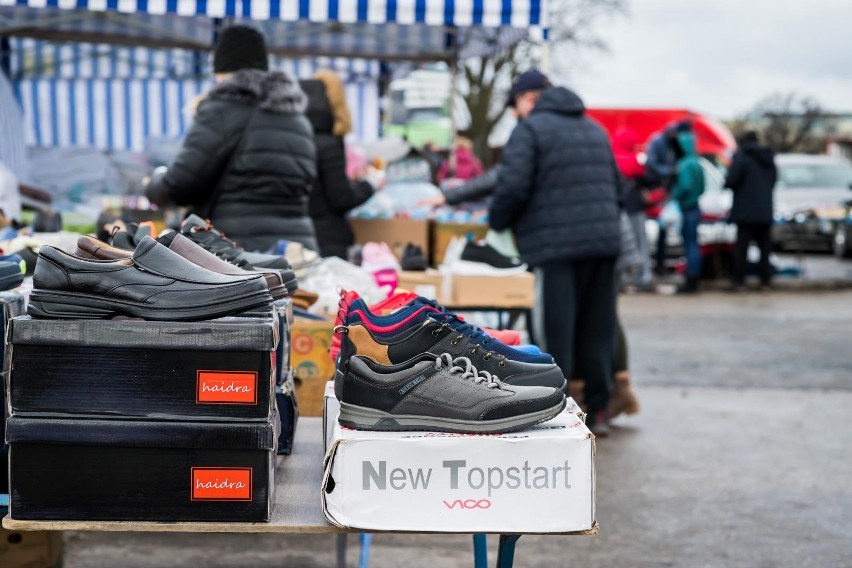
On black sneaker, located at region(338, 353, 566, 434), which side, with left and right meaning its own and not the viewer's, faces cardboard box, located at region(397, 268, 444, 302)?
left

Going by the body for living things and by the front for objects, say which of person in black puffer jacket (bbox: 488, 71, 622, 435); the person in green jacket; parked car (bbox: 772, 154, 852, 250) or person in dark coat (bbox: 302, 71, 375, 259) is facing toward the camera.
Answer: the parked car

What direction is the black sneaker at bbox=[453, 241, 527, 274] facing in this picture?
to the viewer's right

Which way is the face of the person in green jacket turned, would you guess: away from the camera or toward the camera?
away from the camera

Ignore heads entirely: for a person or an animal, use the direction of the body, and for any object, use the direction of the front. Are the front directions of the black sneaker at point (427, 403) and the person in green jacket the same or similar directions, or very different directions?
very different directions

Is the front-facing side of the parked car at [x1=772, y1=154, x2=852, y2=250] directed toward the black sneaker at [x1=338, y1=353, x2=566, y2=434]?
yes

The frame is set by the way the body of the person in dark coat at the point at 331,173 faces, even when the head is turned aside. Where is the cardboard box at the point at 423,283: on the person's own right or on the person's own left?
on the person's own right

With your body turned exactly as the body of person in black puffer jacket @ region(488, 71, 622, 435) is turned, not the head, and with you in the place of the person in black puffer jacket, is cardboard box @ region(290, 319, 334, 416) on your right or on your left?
on your left

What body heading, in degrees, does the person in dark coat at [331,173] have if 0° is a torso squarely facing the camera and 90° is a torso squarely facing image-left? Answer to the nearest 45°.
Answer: approximately 270°

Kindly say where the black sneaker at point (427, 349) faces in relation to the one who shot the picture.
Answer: facing to the right of the viewer
